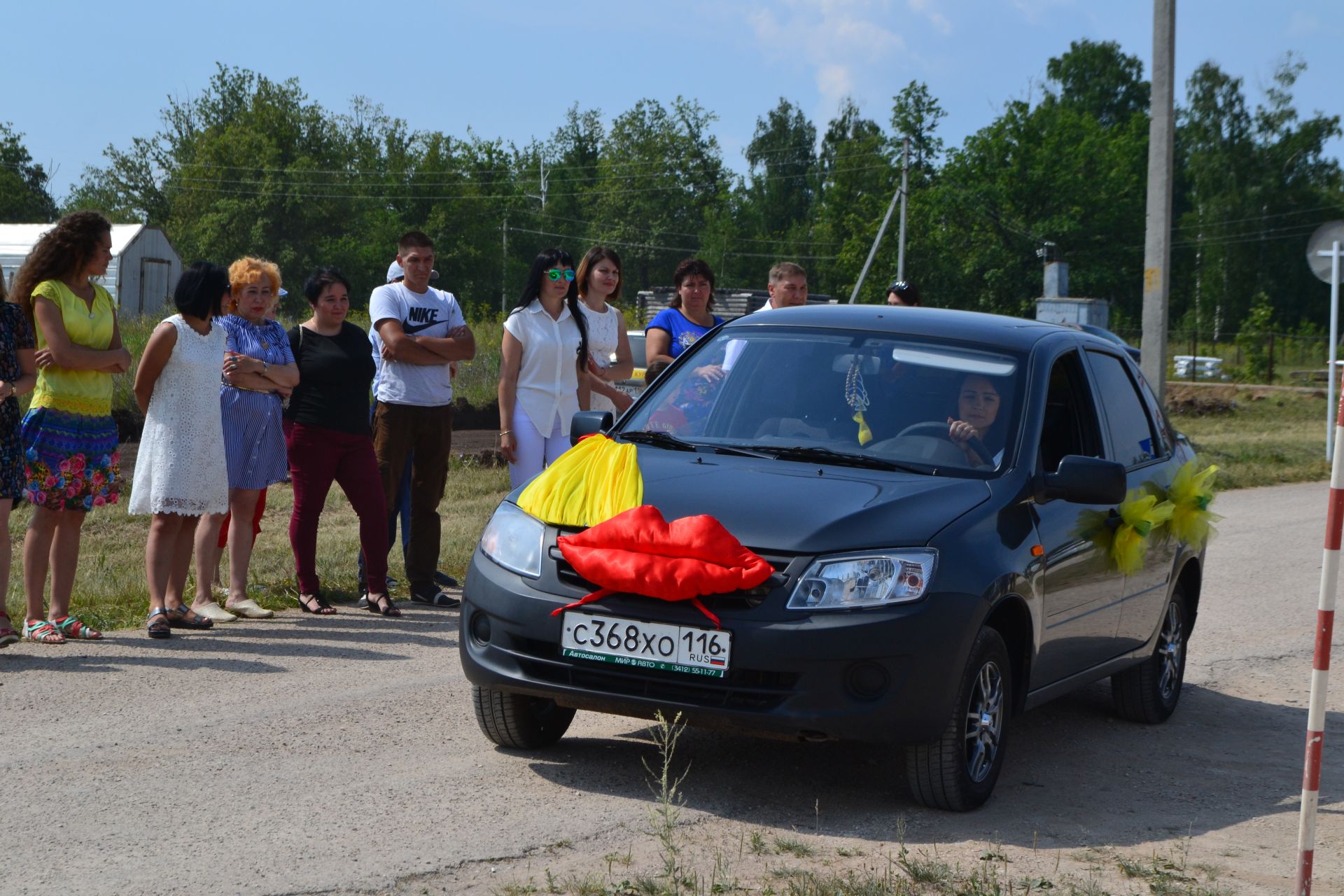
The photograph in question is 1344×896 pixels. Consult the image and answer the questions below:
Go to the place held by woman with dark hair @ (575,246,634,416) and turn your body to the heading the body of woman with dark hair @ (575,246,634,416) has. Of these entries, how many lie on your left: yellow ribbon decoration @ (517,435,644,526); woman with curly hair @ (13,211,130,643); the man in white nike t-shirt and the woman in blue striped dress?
0

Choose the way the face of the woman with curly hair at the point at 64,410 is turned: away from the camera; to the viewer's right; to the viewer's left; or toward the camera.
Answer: to the viewer's right

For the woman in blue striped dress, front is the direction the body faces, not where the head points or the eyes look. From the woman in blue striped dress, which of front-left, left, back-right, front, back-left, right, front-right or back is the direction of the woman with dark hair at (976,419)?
front

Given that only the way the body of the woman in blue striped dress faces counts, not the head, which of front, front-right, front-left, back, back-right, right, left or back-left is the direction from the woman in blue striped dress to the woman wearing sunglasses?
front-left

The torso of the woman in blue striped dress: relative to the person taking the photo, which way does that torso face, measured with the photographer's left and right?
facing the viewer and to the right of the viewer

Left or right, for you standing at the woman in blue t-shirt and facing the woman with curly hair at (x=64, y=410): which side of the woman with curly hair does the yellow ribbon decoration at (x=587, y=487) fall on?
left

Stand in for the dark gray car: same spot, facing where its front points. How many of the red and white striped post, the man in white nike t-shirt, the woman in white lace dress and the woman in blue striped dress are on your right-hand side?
3

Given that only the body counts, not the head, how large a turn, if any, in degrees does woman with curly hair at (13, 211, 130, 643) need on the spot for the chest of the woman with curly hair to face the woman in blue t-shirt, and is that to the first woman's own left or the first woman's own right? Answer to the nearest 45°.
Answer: approximately 45° to the first woman's own left

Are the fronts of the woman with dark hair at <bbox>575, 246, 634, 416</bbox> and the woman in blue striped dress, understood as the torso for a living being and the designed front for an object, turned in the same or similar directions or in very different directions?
same or similar directions

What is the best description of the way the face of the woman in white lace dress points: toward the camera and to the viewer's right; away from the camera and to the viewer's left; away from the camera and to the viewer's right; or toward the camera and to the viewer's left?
away from the camera and to the viewer's right

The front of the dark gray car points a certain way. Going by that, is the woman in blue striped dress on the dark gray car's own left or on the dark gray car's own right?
on the dark gray car's own right

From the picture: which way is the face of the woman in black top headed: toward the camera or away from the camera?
toward the camera

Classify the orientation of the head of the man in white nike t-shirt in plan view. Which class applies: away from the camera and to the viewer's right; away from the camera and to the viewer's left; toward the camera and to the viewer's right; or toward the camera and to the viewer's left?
toward the camera and to the viewer's right

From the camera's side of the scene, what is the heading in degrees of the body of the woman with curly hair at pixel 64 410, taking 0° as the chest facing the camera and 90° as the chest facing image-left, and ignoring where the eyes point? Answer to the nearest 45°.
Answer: approximately 315°

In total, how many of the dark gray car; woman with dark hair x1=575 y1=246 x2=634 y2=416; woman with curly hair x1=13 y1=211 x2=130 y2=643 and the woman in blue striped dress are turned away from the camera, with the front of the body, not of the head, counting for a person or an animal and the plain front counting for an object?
0

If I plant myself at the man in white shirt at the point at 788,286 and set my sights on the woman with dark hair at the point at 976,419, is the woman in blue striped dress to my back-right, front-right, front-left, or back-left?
front-right

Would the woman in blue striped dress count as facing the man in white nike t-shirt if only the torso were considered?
no

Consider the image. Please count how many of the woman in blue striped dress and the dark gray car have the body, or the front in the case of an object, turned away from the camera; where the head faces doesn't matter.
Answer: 0

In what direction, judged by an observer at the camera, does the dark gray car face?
facing the viewer and to the left of the viewer
